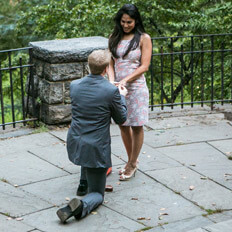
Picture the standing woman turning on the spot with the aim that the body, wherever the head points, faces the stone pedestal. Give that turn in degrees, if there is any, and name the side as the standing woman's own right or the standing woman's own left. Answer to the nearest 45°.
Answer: approximately 90° to the standing woman's own right

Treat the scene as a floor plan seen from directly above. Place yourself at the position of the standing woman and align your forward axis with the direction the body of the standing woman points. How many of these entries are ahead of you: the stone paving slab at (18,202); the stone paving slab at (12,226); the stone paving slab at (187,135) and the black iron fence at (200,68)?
2

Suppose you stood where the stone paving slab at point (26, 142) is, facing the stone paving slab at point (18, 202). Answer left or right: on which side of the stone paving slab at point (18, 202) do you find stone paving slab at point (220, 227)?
left

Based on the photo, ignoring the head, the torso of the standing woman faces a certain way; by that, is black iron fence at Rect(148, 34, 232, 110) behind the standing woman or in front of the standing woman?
behind

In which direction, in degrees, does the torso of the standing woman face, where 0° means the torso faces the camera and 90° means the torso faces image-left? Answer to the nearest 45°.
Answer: approximately 45°
